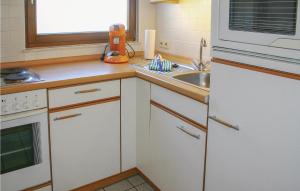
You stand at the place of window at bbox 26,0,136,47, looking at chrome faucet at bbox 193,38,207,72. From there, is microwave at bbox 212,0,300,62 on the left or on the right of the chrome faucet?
right

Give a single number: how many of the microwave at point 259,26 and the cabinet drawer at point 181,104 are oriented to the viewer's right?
0

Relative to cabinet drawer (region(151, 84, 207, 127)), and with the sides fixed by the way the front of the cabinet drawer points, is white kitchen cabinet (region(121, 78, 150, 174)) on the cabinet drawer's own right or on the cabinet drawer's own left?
on the cabinet drawer's own right

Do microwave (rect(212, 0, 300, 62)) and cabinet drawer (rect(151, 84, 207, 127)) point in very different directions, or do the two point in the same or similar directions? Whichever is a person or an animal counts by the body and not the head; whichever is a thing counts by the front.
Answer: same or similar directions

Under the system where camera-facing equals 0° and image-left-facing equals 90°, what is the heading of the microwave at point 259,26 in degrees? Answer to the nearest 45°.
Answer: approximately 45°

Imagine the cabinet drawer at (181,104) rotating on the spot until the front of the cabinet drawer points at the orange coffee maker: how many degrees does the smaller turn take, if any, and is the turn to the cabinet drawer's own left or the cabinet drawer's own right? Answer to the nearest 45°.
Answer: approximately 90° to the cabinet drawer's own right

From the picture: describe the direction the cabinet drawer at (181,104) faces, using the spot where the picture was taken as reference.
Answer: facing the viewer and to the left of the viewer
